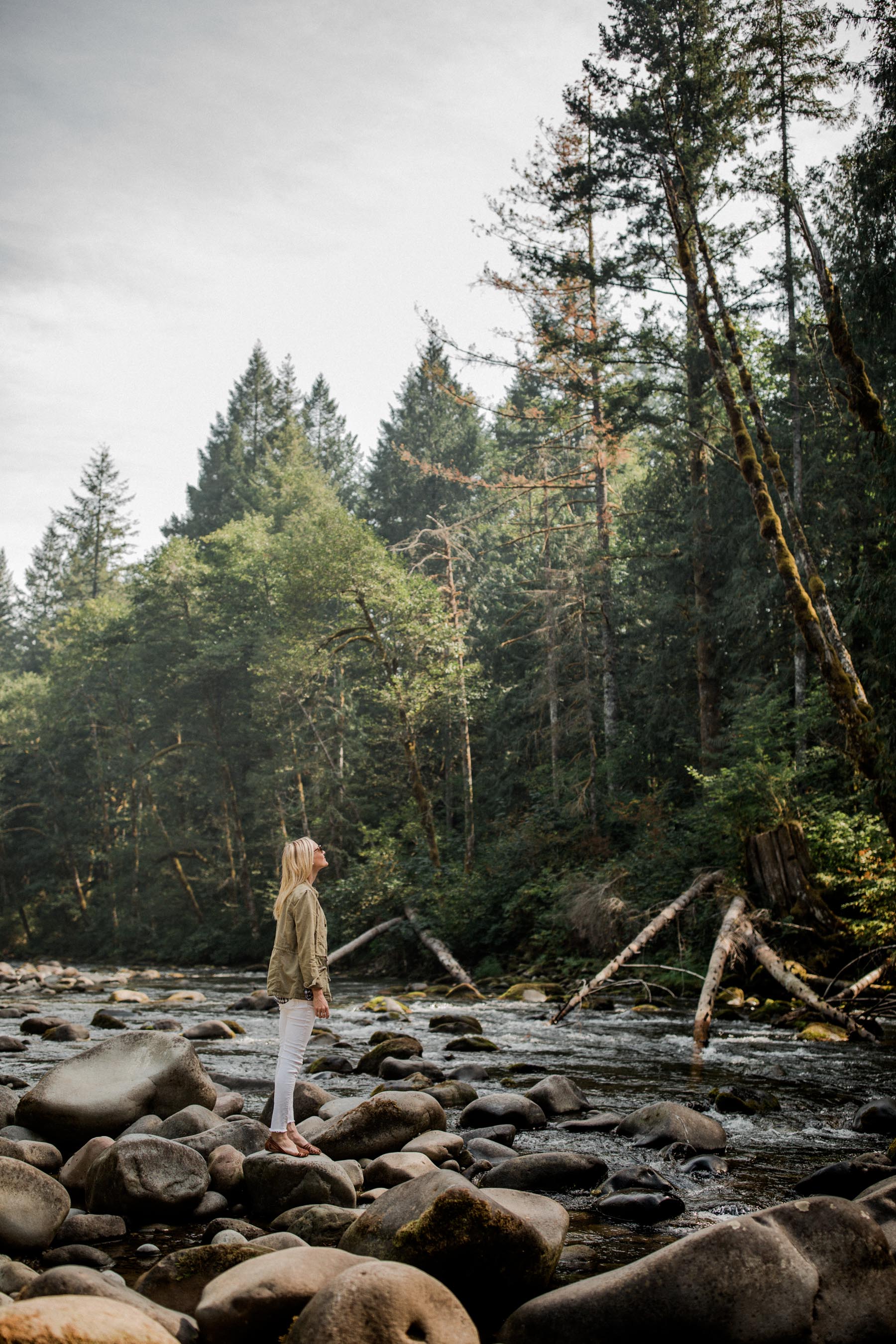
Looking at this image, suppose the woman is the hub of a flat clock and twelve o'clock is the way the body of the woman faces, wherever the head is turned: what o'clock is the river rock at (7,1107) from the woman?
The river rock is roughly at 7 o'clock from the woman.

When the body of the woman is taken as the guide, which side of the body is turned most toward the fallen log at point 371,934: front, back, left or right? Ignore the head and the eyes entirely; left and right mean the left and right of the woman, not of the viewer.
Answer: left

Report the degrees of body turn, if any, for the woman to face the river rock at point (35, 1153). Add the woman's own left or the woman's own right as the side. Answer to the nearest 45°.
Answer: approximately 180°

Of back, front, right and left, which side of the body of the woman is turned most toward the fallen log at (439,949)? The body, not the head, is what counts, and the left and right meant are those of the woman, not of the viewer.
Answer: left

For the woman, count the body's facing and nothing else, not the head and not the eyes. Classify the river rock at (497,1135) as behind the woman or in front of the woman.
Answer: in front

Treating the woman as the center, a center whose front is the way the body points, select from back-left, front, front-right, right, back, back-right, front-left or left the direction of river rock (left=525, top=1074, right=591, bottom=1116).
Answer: front-left

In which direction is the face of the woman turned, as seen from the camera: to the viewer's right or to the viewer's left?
to the viewer's right

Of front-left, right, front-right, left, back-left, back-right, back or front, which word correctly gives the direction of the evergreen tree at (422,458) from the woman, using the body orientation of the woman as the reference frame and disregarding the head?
left

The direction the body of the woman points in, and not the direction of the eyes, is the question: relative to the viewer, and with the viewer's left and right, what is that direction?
facing to the right of the viewer

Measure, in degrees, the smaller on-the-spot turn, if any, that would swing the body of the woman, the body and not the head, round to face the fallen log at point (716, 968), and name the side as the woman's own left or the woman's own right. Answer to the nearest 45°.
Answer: approximately 45° to the woman's own left

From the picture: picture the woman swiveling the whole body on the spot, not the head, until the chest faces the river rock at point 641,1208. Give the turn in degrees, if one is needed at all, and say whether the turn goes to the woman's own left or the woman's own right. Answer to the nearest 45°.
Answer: approximately 45° to the woman's own right
